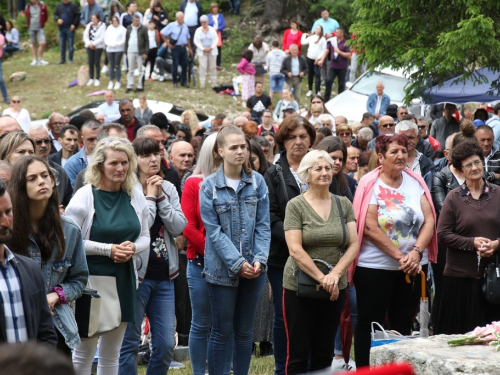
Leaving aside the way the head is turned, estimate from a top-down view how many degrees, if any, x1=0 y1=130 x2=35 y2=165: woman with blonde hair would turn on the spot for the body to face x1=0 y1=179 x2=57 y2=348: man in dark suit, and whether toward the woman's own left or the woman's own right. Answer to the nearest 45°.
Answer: approximately 45° to the woman's own right

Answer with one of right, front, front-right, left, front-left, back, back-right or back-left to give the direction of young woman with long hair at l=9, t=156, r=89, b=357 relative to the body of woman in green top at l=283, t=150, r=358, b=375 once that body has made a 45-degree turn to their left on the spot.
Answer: back-right

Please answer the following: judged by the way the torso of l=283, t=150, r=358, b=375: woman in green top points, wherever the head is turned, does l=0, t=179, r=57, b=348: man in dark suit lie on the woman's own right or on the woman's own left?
on the woman's own right

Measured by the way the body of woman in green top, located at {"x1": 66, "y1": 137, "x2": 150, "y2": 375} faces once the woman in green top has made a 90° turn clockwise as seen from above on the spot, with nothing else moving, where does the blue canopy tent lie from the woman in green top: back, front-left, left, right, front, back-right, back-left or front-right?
back

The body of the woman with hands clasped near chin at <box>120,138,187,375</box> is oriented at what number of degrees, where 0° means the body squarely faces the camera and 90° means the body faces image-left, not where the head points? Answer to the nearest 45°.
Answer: approximately 315°

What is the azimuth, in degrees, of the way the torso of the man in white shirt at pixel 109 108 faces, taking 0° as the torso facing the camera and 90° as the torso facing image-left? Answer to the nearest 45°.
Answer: approximately 0°

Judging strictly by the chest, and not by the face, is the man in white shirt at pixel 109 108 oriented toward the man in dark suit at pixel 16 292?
yes

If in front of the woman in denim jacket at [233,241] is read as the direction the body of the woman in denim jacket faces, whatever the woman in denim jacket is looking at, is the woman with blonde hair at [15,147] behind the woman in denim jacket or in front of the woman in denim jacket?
behind
